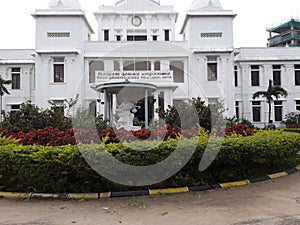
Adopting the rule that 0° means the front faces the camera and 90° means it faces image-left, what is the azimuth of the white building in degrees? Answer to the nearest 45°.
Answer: approximately 0°

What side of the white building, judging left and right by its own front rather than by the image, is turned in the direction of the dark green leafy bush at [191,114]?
front

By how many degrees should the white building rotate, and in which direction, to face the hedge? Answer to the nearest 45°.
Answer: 0° — it already faces it
